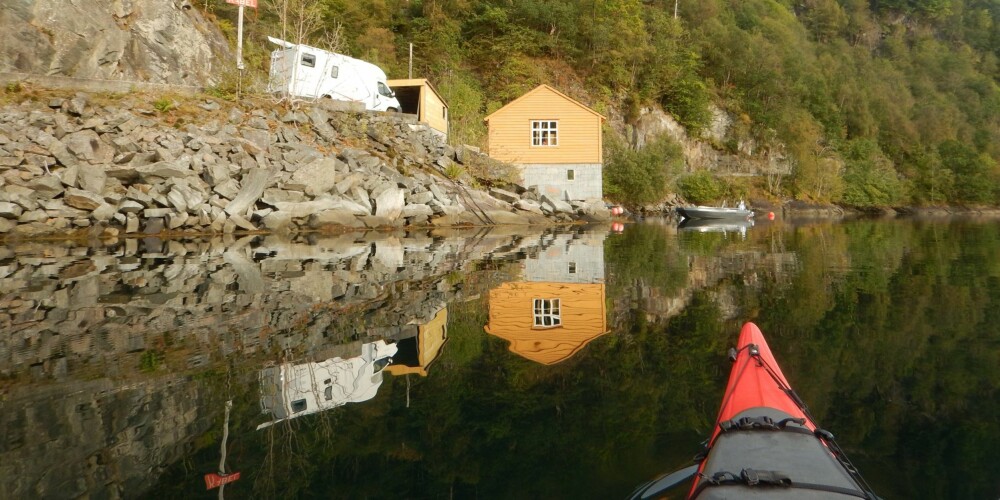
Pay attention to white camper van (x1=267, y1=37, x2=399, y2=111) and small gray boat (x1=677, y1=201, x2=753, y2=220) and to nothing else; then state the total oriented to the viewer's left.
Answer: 1

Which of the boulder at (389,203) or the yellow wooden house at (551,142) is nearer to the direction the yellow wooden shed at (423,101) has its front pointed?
the boulder

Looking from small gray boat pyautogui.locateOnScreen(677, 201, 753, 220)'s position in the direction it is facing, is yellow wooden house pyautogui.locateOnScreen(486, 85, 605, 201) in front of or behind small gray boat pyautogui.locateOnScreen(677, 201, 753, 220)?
in front

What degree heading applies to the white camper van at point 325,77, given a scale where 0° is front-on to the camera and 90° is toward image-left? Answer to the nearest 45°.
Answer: approximately 225°

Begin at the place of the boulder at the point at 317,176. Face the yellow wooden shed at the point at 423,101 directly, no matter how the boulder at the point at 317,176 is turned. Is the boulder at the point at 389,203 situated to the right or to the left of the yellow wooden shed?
right

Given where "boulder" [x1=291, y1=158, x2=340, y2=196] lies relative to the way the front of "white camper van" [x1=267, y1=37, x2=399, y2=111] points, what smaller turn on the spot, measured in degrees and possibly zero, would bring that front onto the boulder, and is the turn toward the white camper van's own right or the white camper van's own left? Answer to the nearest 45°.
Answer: approximately 135° to the white camper van's own right

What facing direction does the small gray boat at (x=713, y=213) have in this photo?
to the viewer's left

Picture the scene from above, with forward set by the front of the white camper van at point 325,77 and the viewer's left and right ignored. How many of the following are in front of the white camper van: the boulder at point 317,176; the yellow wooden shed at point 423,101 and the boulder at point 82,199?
1

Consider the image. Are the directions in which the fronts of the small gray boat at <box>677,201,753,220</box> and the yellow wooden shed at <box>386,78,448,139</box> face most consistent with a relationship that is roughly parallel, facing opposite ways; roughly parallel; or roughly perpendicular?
roughly perpendicular

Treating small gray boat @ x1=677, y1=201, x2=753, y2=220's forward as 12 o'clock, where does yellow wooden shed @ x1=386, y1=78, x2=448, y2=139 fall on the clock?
The yellow wooden shed is roughly at 11 o'clock from the small gray boat.

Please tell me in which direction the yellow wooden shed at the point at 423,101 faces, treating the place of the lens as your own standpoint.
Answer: facing the viewer and to the left of the viewer

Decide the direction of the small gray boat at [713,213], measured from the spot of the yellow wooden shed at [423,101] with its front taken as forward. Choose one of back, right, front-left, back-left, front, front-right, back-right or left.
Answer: back-left
